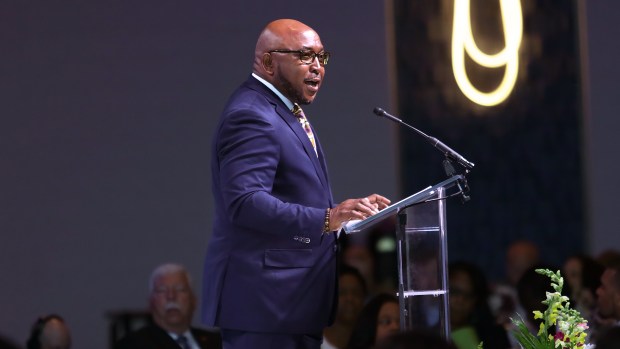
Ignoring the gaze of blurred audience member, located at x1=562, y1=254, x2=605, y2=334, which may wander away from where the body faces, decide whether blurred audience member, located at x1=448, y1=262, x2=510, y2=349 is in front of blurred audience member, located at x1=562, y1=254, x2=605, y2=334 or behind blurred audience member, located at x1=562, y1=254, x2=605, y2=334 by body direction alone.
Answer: in front

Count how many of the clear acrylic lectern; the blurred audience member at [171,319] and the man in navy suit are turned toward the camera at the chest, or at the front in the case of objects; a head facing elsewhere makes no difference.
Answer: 1

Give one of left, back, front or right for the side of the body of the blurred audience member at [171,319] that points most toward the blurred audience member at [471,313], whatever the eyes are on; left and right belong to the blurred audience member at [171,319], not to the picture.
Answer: left

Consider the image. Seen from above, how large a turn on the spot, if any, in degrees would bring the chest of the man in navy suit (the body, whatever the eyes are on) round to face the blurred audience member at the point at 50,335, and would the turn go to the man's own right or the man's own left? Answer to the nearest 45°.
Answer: approximately 135° to the man's own left

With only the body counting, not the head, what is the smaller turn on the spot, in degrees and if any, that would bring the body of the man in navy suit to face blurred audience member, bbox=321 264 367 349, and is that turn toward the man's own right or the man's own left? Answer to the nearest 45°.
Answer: approximately 90° to the man's own left
